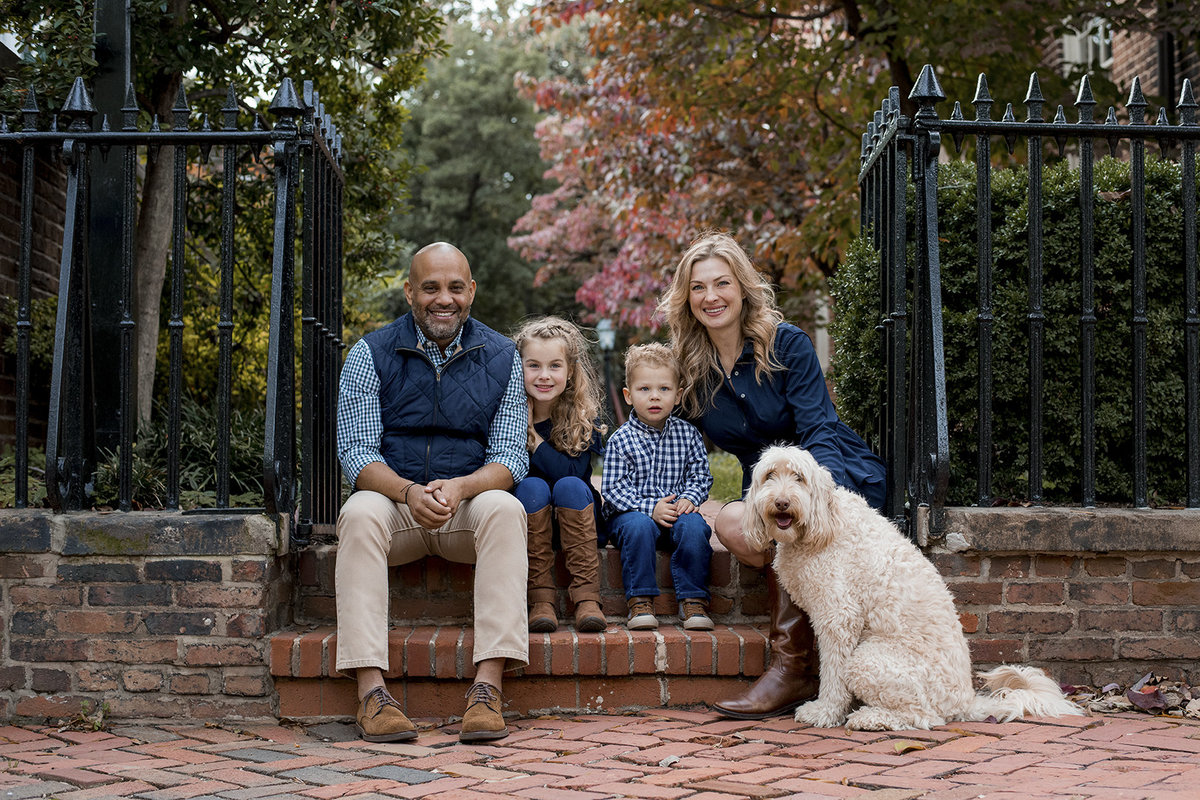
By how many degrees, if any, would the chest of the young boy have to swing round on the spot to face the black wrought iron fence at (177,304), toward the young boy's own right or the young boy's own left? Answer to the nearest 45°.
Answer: approximately 90° to the young boy's own right

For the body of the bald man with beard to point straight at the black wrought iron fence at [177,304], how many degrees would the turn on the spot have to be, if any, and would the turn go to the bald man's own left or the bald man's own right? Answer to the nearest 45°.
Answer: approximately 90° to the bald man's own right

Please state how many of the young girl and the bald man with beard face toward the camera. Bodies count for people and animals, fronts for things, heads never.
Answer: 2

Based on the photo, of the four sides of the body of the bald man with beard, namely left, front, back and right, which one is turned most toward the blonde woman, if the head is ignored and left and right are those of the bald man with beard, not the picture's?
left

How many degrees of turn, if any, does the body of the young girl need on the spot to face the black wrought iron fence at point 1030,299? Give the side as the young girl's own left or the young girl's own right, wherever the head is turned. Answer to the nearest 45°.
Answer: approximately 90° to the young girl's own left
